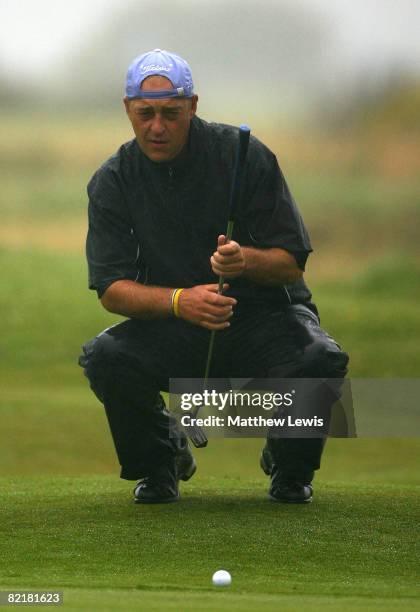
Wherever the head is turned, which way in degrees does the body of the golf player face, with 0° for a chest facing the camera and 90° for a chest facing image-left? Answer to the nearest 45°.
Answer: approximately 0°

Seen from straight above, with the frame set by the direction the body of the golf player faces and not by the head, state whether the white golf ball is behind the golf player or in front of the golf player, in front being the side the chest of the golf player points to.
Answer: in front
